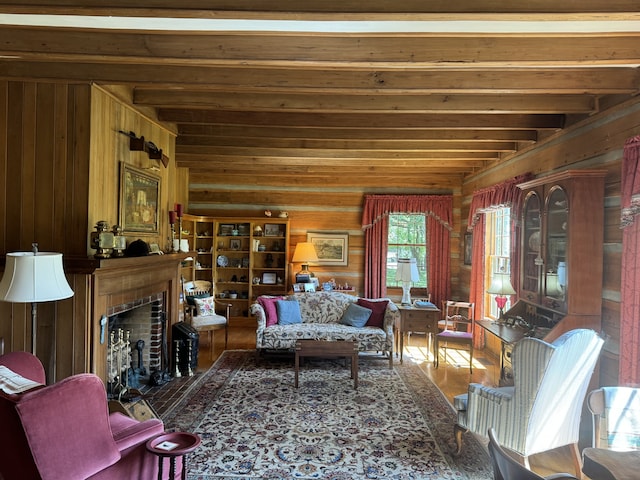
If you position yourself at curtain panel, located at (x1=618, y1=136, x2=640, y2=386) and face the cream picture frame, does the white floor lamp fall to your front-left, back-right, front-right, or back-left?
front-left

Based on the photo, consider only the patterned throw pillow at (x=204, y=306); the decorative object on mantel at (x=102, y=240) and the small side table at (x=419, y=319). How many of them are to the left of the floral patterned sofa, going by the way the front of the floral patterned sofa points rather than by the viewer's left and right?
1

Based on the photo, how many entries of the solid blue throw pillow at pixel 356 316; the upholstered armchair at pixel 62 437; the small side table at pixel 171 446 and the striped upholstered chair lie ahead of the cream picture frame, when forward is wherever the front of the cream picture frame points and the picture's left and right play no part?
4

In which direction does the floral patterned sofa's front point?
toward the camera

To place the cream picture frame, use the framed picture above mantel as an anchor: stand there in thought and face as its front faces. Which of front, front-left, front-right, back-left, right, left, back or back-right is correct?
left

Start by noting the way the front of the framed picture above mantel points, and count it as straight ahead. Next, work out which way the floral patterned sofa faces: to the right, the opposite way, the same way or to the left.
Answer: to the right

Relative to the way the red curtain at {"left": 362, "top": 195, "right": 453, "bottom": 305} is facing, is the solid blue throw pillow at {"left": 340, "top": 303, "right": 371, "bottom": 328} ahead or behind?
ahead

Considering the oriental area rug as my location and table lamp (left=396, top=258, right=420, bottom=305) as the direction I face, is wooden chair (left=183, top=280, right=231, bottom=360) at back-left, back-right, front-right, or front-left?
front-left

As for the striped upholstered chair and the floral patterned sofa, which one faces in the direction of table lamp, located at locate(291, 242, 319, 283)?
the striped upholstered chair

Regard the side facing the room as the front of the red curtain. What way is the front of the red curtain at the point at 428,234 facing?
toward the camera

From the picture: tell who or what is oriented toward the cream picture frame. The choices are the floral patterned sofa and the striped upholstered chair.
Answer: the striped upholstered chair

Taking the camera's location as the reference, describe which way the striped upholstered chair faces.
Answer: facing away from the viewer and to the left of the viewer
